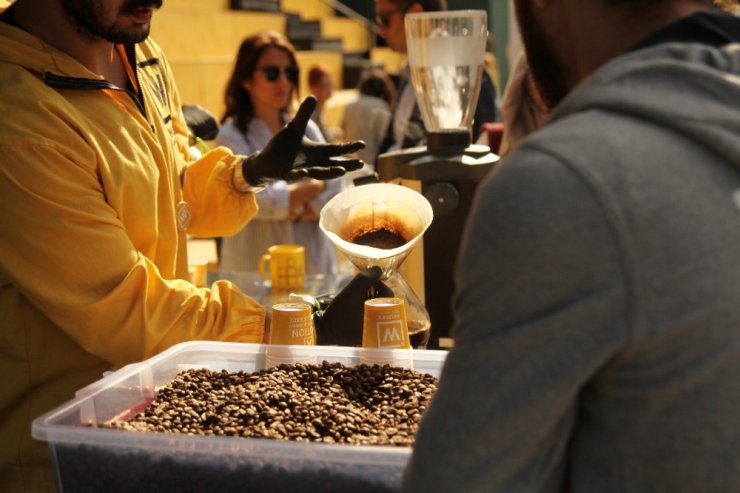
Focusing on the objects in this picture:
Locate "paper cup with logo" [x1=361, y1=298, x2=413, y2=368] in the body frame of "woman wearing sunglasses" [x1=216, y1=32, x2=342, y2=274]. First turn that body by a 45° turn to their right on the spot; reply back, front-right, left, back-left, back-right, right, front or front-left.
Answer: front

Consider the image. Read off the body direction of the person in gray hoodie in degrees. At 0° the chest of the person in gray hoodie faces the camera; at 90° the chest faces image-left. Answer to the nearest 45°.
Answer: approximately 135°

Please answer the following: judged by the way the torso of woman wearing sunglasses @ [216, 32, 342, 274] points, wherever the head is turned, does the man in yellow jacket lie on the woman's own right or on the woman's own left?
on the woman's own right

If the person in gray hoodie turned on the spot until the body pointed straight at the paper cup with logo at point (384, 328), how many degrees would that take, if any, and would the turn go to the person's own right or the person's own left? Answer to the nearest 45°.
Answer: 0° — they already face it

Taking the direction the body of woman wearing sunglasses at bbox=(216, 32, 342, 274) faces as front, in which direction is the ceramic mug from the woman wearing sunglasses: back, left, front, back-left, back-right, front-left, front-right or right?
front-right

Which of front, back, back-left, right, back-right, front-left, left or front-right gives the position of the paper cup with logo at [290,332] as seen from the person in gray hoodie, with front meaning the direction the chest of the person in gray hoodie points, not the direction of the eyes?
front

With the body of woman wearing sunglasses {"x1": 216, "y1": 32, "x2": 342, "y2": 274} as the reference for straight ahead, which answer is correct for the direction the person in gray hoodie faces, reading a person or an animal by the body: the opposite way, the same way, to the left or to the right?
the opposite way

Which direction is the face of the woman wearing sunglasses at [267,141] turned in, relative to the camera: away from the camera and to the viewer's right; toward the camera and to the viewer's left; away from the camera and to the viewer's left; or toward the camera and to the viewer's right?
toward the camera and to the viewer's right

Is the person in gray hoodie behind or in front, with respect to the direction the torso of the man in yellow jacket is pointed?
in front

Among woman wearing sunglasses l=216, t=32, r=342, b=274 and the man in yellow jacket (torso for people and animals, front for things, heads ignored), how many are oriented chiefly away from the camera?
0

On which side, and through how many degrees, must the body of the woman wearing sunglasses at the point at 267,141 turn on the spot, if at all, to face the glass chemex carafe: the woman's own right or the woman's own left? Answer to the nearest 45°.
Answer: approximately 45° to the woman's own right

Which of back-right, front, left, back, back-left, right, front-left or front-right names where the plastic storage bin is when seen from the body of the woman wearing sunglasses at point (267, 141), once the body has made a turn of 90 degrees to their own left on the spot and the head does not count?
back-right
